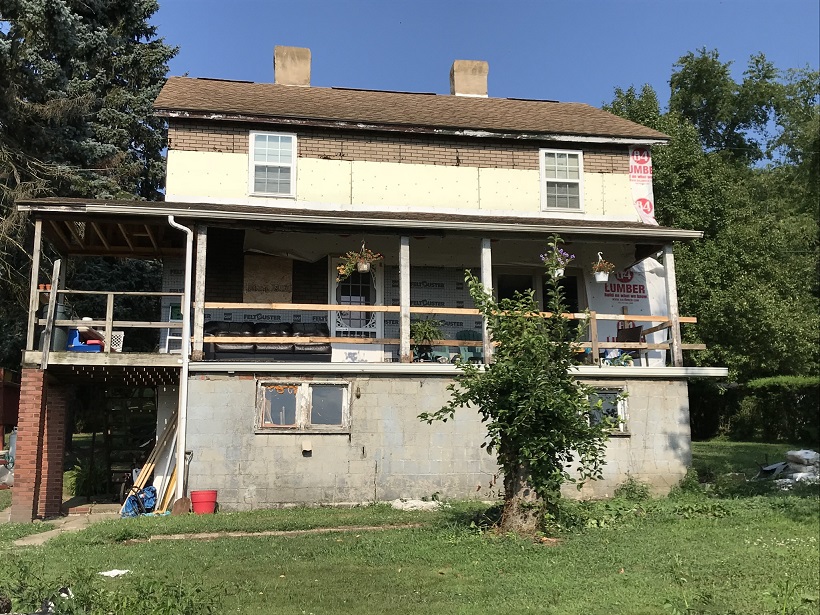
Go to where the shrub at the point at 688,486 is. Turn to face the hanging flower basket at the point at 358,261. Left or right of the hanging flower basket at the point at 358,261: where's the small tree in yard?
left

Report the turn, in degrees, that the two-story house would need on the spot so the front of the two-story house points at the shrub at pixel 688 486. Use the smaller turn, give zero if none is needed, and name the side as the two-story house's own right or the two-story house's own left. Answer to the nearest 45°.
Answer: approximately 90° to the two-story house's own left

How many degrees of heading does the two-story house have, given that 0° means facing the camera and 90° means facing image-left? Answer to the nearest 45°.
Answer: approximately 0°

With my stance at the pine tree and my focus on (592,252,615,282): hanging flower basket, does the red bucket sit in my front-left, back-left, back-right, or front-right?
front-right

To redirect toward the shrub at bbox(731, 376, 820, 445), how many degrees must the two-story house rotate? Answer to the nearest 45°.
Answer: approximately 135° to its left

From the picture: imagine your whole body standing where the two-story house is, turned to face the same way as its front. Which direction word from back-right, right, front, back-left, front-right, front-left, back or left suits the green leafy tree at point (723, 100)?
back-left

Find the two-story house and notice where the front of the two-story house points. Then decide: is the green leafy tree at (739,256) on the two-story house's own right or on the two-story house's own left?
on the two-story house's own left

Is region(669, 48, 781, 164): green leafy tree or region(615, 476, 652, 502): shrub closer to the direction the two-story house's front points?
the shrub

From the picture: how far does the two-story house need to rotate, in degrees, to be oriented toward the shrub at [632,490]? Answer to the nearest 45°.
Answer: approximately 90° to its left

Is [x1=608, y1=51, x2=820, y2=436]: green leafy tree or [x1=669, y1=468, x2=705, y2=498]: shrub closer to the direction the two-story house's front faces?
the shrub

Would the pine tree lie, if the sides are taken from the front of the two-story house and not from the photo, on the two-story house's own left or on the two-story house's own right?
on the two-story house's own right

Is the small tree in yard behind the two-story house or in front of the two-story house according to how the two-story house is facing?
in front

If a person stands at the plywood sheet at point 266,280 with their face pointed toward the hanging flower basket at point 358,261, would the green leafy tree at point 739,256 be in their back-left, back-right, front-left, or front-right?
front-left
